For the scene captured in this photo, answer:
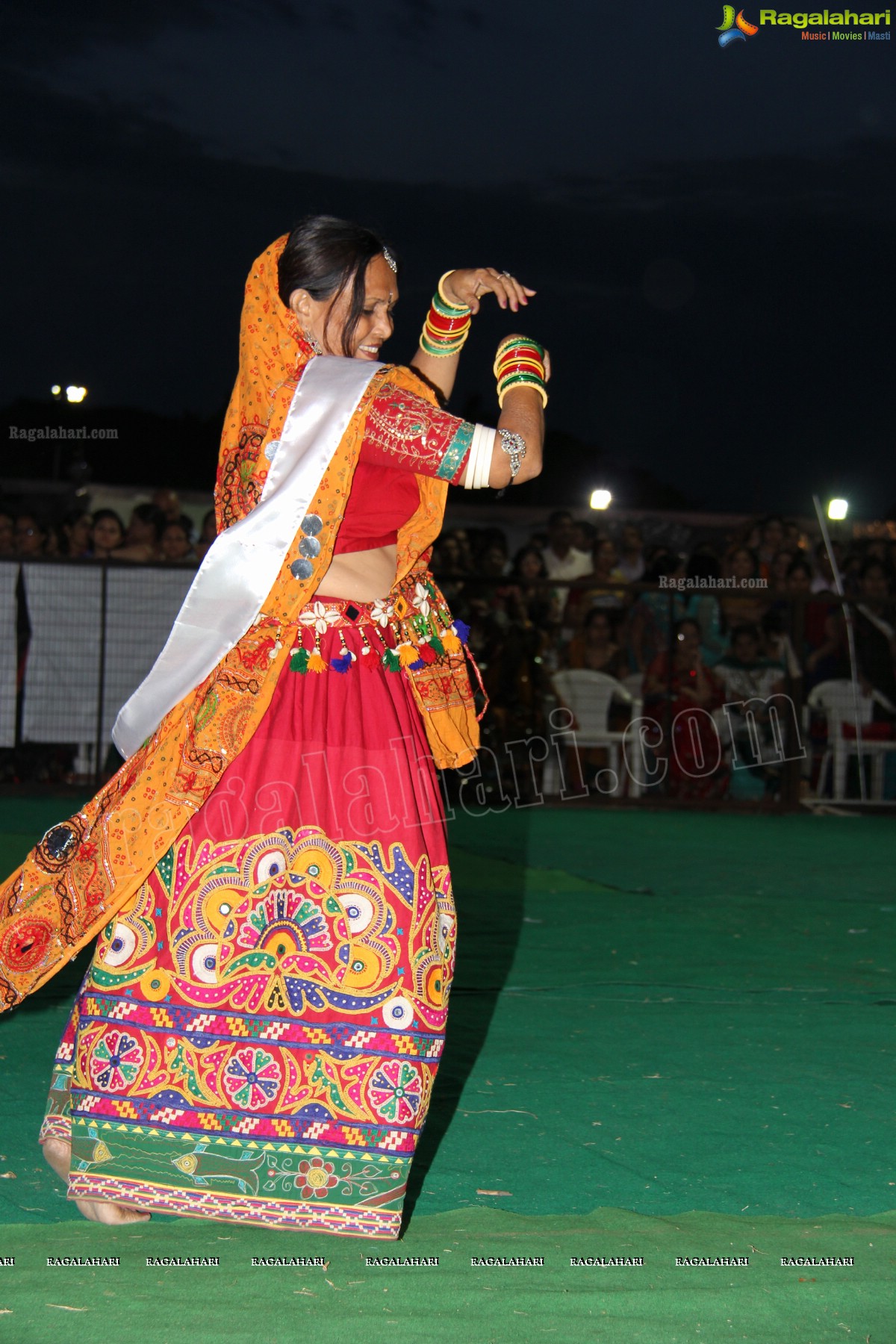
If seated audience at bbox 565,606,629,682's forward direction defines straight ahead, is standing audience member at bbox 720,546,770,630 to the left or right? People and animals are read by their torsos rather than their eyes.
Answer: on their left

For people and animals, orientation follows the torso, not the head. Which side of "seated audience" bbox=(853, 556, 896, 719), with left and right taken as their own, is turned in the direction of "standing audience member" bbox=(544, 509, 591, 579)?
right

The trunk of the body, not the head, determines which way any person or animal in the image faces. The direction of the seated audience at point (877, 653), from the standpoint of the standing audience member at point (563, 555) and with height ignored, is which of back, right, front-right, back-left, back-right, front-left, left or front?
left

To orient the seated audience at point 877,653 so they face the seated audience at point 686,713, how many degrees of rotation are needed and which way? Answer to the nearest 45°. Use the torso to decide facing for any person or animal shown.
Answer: approximately 45° to their right
